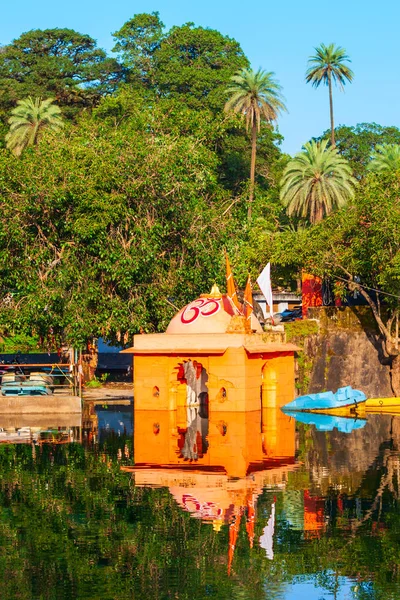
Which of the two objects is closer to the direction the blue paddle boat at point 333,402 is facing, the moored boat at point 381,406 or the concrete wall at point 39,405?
the concrete wall

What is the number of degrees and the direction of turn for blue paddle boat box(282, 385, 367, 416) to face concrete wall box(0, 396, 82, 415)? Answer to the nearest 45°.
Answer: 0° — it already faces it

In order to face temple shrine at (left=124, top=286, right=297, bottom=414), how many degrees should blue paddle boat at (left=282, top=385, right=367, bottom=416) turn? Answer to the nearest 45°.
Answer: approximately 45° to its left

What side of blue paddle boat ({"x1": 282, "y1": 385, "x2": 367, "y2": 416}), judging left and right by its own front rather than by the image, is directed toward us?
left

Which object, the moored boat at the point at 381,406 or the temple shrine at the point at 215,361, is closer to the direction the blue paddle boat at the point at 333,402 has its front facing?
the temple shrine

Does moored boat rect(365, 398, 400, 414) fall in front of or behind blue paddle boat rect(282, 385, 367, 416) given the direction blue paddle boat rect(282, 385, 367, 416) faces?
behind
